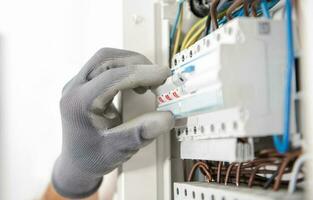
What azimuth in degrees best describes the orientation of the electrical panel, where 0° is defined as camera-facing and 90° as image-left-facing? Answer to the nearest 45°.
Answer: approximately 45°
